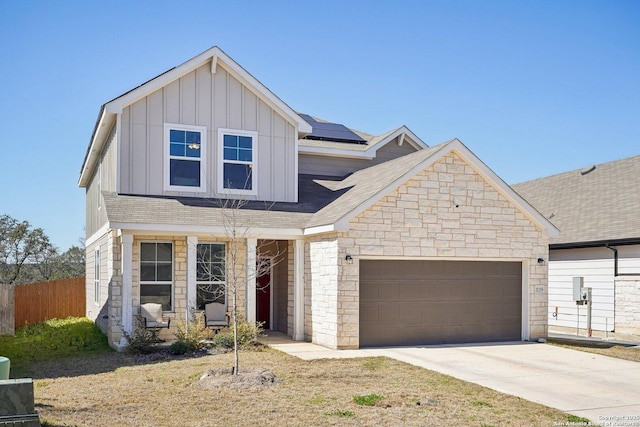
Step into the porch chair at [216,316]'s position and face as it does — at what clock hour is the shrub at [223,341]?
The shrub is roughly at 12 o'clock from the porch chair.

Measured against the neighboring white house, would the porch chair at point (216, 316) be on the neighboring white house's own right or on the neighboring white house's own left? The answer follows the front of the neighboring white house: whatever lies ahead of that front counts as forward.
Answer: on the neighboring white house's own right

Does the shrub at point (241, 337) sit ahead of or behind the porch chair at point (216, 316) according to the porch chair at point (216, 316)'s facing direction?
ahead

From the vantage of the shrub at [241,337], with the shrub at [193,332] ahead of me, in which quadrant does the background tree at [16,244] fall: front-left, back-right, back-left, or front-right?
front-right

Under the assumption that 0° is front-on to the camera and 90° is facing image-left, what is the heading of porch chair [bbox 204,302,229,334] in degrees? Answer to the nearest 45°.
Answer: approximately 0°

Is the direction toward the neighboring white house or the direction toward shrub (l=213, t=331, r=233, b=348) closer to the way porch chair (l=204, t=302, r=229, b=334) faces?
the shrub

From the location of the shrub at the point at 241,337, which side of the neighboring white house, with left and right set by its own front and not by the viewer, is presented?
right

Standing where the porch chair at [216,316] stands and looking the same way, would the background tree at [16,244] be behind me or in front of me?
behind

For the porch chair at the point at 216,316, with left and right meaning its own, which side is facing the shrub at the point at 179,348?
front

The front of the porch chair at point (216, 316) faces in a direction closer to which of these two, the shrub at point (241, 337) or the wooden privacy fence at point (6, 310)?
the shrub

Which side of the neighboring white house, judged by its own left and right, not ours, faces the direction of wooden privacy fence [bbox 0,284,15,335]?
right

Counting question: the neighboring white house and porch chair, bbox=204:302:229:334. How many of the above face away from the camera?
0

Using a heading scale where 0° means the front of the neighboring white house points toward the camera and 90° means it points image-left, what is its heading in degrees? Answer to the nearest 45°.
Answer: approximately 315°
